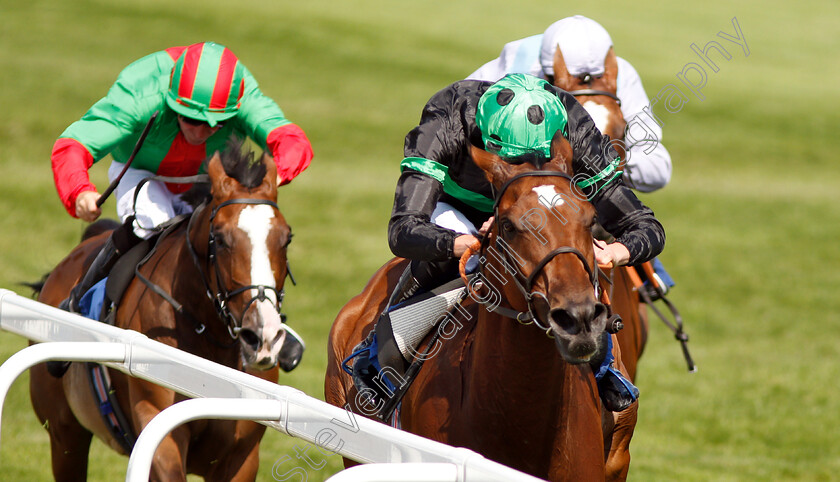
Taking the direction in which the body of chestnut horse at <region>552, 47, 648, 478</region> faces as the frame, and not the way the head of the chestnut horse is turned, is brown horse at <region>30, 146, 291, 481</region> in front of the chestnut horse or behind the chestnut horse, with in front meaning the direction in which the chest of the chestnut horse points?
in front

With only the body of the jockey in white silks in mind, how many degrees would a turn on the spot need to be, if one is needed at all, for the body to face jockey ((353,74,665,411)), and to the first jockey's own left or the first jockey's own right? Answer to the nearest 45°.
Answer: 0° — they already face them

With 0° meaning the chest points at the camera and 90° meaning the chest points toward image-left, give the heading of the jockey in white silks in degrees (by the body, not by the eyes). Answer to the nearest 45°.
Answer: approximately 0°

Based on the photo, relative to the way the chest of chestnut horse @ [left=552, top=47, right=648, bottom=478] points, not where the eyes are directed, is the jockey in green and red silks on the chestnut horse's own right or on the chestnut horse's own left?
on the chestnut horse's own right

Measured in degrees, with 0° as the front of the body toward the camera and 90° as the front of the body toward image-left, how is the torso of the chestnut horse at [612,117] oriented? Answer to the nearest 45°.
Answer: approximately 0°

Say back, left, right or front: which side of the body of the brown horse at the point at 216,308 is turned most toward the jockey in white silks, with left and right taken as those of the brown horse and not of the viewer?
left

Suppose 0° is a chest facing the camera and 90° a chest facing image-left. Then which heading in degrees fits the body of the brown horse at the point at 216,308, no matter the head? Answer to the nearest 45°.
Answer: approximately 315°

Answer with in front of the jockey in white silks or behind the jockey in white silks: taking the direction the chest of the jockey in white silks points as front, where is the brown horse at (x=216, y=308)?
in front

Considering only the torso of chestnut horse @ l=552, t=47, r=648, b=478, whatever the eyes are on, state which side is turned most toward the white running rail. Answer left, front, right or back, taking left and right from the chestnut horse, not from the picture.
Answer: front
